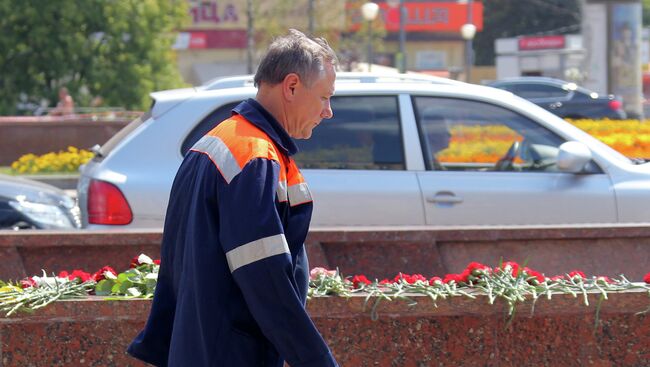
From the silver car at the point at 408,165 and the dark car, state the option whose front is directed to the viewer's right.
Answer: the silver car

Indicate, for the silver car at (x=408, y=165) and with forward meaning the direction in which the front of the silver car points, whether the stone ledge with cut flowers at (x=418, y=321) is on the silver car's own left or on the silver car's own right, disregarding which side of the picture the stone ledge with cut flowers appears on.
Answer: on the silver car's own right

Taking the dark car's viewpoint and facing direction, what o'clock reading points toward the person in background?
The person in background is roughly at 11 o'clock from the dark car.

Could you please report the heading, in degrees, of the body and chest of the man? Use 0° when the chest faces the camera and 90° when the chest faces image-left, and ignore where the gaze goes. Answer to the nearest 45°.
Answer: approximately 270°

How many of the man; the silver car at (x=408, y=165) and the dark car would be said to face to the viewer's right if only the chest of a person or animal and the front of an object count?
2

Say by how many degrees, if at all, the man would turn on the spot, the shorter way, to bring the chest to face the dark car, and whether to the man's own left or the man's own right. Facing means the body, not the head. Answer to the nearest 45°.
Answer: approximately 90° to the man's own left

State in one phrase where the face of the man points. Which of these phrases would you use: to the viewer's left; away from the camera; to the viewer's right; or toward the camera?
to the viewer's right

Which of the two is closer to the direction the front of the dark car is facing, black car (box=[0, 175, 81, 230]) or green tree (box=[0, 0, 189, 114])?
the green tree

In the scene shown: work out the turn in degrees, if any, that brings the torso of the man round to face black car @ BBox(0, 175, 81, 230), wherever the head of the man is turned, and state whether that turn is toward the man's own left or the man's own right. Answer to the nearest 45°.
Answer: approximately 90° to the man's own left

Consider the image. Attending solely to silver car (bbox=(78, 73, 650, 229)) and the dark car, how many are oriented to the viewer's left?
1

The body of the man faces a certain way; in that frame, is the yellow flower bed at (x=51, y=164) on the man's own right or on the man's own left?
on the man's own left

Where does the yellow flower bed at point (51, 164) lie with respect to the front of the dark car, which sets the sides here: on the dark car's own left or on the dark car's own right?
on the dark car's own left

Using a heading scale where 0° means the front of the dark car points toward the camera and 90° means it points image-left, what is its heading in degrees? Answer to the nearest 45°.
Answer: approximately 90°

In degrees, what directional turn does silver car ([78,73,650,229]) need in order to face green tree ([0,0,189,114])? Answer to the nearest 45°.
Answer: approximately 90° to its left

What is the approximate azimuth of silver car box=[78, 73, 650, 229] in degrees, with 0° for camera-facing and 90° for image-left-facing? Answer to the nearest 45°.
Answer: approximately 270°

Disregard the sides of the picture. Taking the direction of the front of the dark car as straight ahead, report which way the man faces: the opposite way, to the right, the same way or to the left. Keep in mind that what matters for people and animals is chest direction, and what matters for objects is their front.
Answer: the opposite way

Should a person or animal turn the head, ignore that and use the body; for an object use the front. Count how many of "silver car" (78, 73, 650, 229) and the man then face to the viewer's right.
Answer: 2
